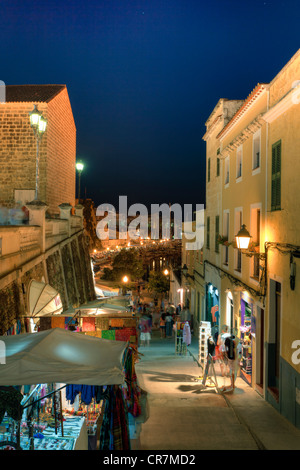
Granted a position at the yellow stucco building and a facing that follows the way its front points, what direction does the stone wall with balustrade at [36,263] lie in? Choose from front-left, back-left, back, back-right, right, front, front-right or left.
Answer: front

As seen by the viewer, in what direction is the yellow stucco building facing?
to the viewer's left

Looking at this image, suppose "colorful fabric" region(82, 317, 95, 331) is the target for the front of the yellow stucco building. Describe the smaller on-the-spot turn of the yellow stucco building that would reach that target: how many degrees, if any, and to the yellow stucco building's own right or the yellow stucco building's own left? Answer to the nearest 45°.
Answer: approximately 45° to the yellow stucco building's own right

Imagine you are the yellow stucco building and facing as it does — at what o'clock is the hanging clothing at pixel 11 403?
The hanging clothing is roughly at 10 o'clock from the yellow stucco building.

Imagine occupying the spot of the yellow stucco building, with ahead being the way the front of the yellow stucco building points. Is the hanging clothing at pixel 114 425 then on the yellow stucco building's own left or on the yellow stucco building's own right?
on the yellow stucco building's own left

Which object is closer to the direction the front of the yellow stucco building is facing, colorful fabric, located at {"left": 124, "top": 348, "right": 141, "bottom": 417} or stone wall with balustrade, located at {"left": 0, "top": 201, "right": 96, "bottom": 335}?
the stone wall with balustrade

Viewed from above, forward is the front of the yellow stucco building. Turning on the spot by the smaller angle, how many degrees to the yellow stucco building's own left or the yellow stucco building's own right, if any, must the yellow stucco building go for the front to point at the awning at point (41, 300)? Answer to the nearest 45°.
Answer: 0° — it already faces it

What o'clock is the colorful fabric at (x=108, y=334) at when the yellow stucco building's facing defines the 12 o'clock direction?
The colorful fabric is roughly at 1 o'clock from the yellow stucco building.

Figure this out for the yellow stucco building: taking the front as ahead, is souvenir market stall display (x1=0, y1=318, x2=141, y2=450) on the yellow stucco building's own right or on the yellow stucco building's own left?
on the yellow stucco building's own left

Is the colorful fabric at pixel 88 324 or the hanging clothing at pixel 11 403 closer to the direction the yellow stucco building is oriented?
the colorful fabric

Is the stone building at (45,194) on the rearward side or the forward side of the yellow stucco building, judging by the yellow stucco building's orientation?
on the forward side

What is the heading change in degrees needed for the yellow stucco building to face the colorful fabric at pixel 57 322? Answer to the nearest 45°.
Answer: approximately 45° to its left

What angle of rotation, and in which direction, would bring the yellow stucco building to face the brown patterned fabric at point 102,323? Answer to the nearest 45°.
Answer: approximately 45° to its left
